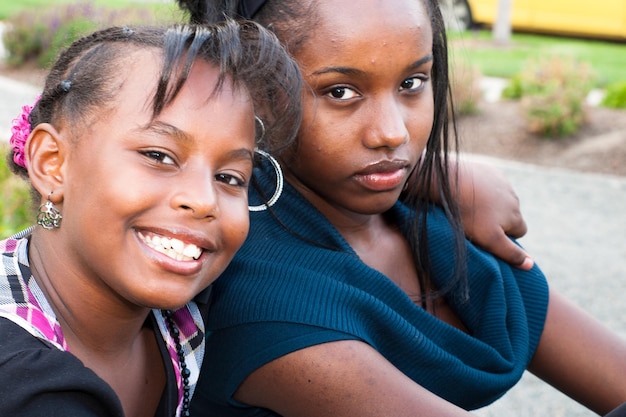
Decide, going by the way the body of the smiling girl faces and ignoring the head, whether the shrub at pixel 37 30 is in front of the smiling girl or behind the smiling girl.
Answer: behind

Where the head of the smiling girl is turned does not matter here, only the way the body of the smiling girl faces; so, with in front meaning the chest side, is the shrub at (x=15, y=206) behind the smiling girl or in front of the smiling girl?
behind

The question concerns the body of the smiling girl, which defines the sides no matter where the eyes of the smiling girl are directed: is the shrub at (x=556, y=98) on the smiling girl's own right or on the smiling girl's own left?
on the smiling girl's own left

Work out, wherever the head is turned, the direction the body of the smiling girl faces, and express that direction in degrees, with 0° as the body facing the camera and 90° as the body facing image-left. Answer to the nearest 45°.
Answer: approximately 315°

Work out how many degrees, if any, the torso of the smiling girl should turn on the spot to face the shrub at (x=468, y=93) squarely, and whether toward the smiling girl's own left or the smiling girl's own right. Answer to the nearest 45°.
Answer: approximately 90° to the smiling girl's own left

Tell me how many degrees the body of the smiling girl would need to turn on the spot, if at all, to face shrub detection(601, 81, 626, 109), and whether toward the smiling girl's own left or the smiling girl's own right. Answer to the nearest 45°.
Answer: approximately 90° to the smiling girl's own left

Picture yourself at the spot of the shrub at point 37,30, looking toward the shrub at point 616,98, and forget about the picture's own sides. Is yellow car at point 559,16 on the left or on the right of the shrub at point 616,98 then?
left

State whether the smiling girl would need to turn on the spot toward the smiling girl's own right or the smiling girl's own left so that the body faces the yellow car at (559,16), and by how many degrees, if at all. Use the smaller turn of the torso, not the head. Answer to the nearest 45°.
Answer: approximately 90° to the smiling girl's own left
